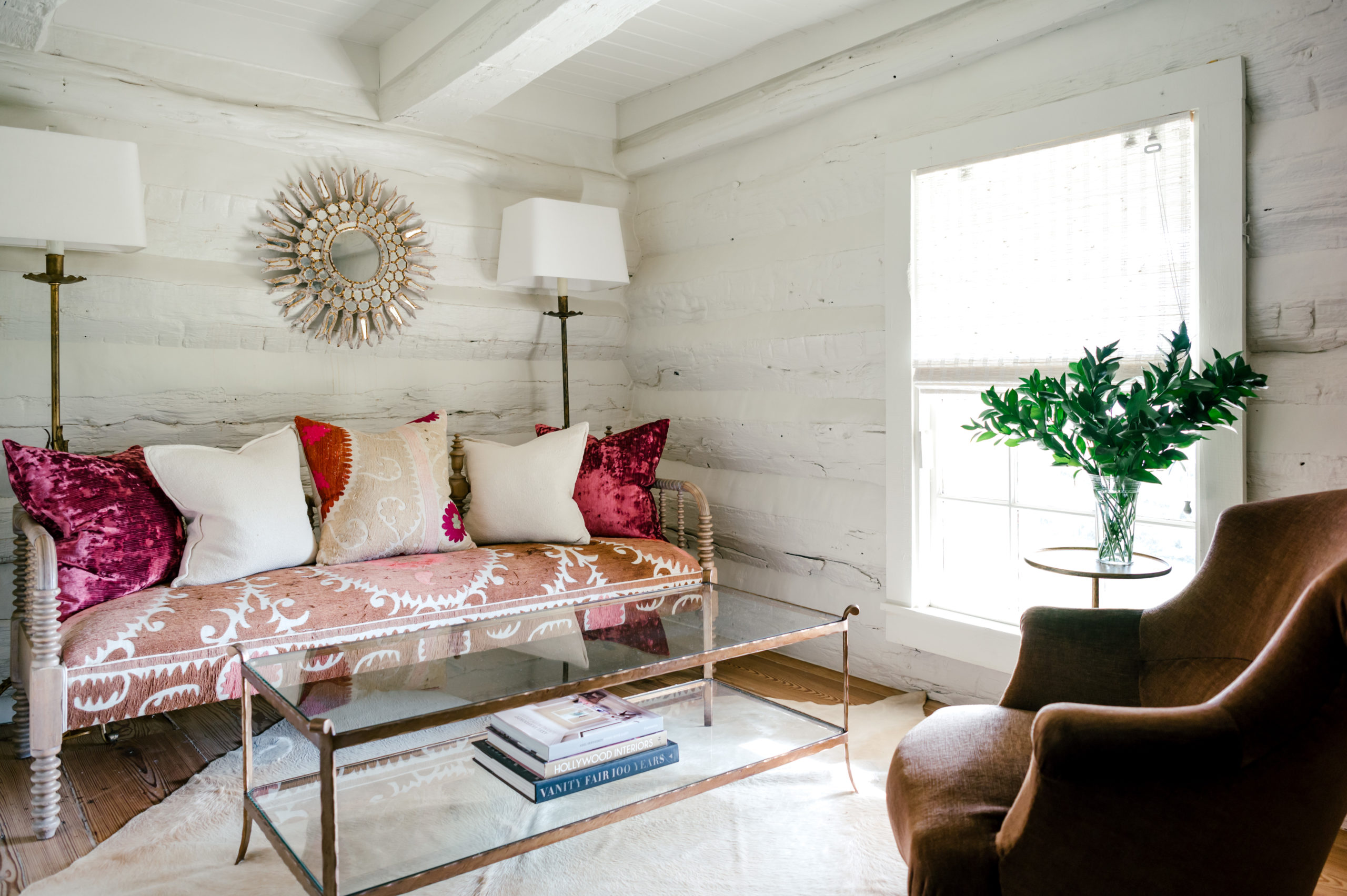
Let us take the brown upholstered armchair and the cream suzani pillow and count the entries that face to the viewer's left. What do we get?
1

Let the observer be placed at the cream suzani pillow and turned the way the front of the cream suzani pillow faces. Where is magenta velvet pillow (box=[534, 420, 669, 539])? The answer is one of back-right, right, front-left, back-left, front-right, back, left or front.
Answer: left

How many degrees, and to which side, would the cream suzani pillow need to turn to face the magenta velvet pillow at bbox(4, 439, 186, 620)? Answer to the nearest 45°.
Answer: approximately 45° to its right

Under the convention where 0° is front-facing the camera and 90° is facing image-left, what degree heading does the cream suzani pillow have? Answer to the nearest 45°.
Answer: approximately 0°

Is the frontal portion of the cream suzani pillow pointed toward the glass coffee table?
yes

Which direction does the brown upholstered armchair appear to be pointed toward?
to the viewer's left

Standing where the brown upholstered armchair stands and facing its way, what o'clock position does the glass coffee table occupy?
The glass coffee table is roughly at 12 o'clock from the brown upholstered armchair.

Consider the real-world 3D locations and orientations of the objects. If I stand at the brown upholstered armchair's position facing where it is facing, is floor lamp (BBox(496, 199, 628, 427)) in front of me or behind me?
in front

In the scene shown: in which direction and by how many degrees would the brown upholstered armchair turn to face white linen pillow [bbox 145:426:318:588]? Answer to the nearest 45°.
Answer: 0° — it already faces it
